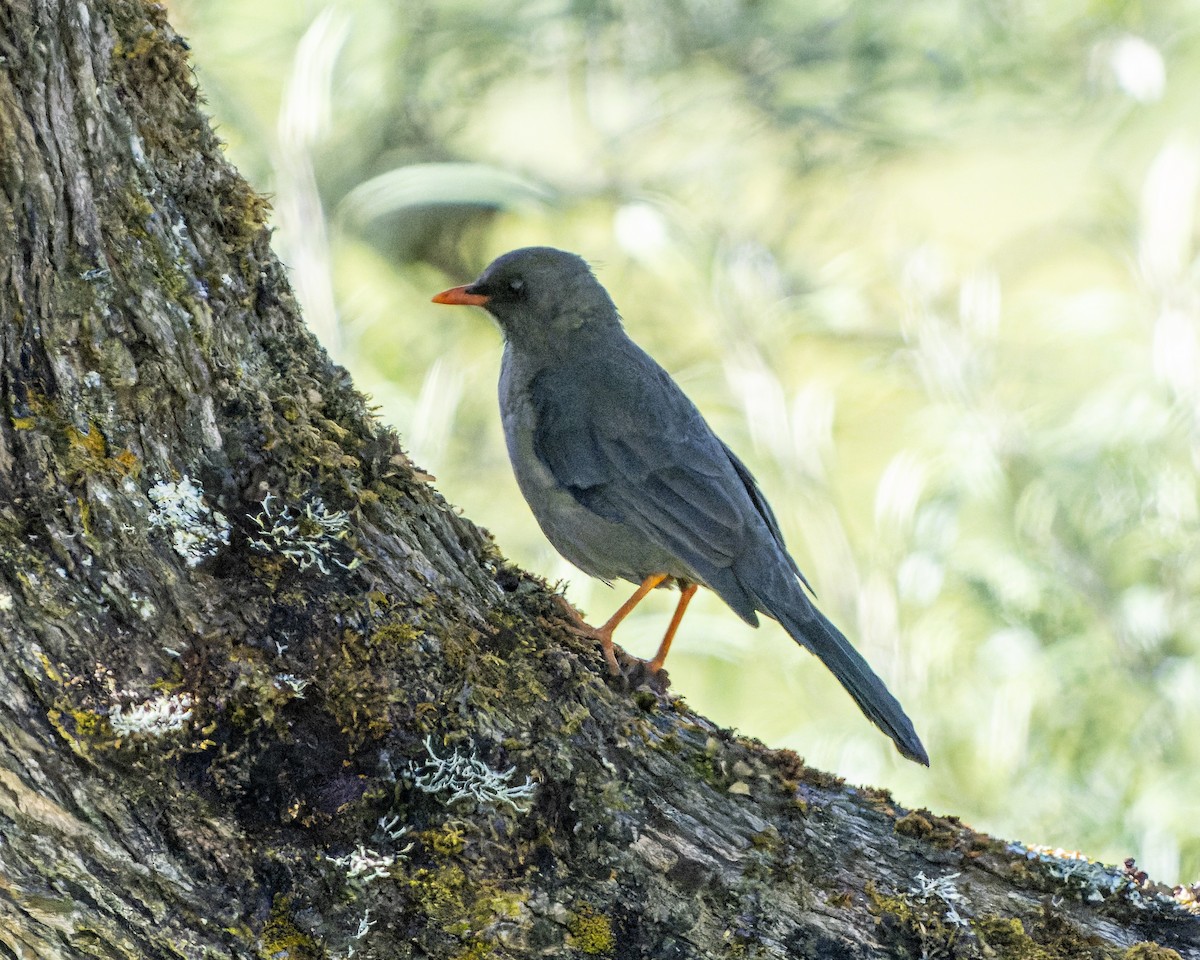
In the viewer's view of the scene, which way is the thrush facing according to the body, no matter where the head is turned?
to the viewer's left

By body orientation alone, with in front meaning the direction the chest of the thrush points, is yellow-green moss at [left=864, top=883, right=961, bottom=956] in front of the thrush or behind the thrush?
behind
